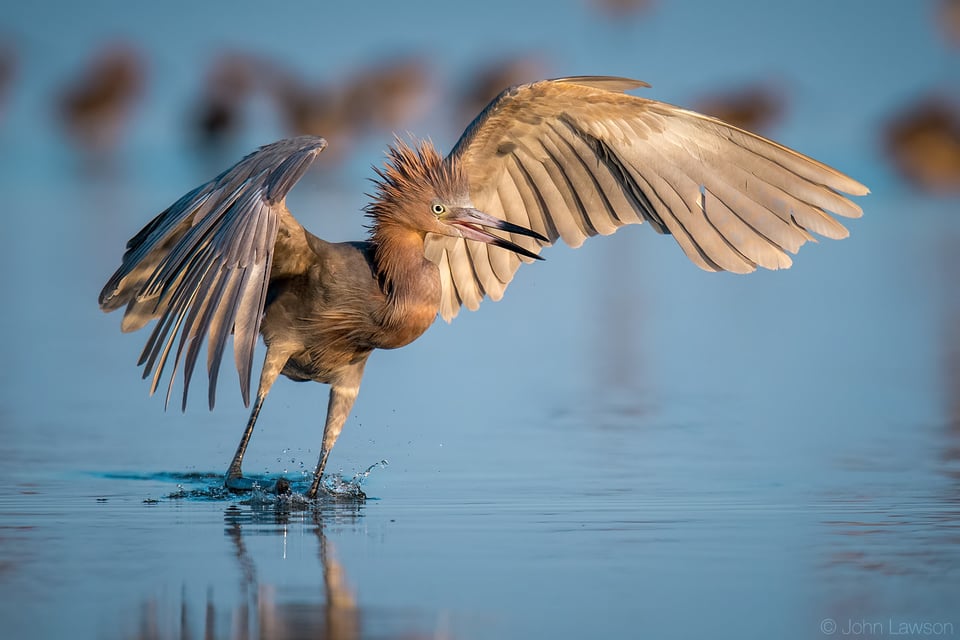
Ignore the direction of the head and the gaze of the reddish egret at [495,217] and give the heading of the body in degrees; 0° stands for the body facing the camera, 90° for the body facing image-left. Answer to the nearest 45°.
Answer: approximately 315°
